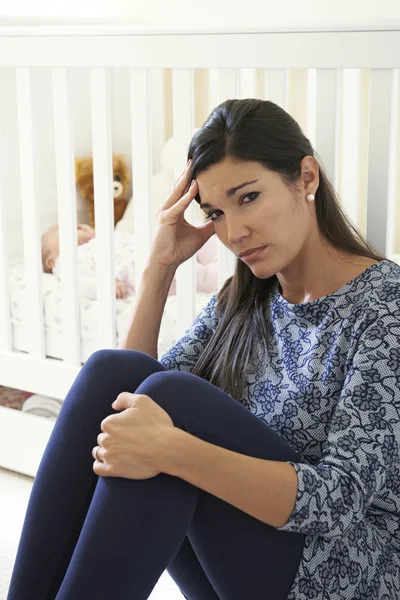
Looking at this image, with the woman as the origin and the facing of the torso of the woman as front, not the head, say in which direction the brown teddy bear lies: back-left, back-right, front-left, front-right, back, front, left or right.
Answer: back-right

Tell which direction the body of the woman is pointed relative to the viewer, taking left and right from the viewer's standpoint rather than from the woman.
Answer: facing the viewer and to the left of the viewer

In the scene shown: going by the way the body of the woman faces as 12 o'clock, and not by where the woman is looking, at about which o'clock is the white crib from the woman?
The white crib is roughly at 4 o'clock from the woman.
